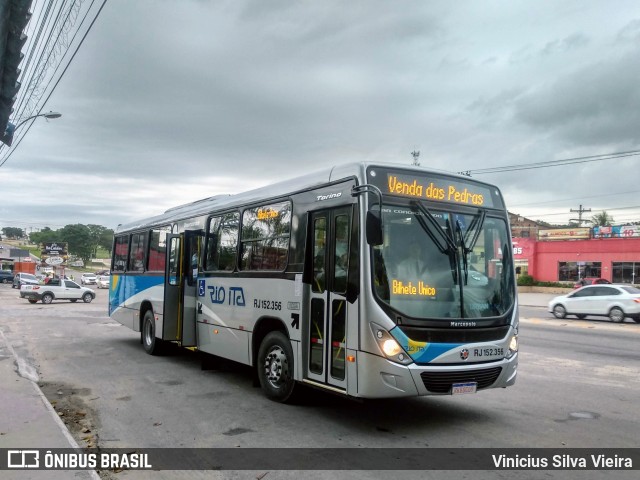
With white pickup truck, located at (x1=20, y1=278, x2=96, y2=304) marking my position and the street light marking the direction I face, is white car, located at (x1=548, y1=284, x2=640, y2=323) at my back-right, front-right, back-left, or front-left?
front-left

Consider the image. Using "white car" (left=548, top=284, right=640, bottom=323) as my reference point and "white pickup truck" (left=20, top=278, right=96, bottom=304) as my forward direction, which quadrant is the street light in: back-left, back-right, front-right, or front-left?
front-left

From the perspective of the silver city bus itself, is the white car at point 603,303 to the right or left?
on its left

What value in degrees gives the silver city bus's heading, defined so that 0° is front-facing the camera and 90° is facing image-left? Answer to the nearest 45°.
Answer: approximately 315°

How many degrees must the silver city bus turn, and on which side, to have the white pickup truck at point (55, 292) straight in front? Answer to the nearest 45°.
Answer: approximately 180°
